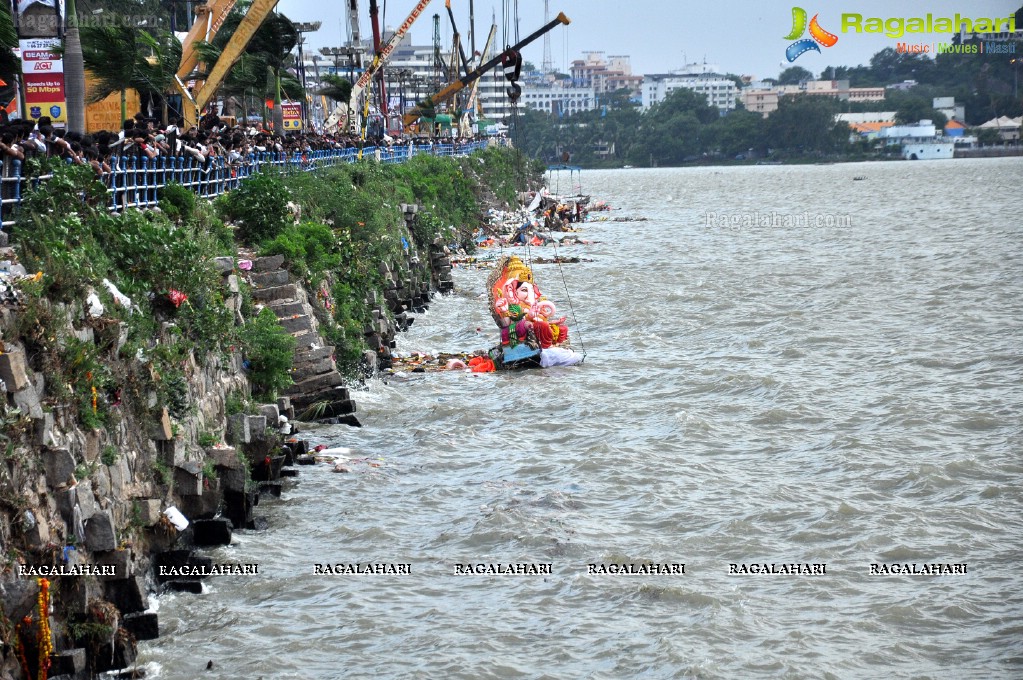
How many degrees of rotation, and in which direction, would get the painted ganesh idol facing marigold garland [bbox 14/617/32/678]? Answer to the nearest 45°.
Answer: approximately 45° to its right

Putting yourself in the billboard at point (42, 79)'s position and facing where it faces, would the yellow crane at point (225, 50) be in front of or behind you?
behind

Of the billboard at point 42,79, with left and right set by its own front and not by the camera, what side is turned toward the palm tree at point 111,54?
left

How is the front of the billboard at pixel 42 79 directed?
toward the camera

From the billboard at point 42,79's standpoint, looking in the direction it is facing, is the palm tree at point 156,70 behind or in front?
behind

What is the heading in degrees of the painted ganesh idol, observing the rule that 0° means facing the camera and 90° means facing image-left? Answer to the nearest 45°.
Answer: approximately 315°

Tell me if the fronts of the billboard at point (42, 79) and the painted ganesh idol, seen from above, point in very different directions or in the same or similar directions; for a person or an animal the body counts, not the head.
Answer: same or similar directions

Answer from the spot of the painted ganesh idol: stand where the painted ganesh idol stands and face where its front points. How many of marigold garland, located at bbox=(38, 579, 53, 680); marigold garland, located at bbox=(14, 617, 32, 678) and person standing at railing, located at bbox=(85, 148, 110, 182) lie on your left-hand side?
0

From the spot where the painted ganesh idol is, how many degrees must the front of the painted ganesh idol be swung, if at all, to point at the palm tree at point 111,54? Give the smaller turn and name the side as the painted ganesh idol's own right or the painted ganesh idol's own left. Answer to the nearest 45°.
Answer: approximately 135° to the painted ganesh idol's own right

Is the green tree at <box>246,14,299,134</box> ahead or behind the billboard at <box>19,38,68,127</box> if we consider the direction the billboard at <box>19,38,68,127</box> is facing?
behind

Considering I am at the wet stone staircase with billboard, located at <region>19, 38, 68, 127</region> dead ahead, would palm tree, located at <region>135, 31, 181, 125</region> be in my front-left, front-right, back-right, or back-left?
front-right
